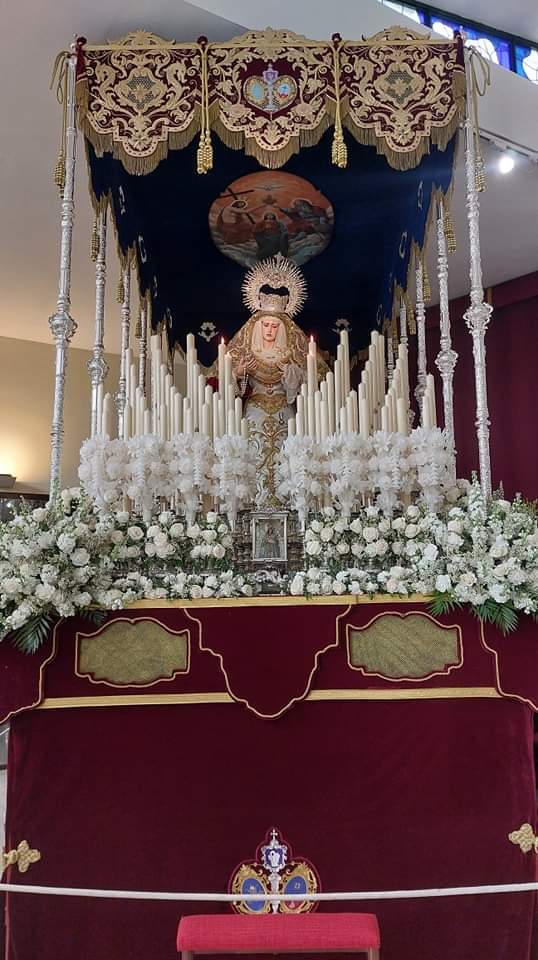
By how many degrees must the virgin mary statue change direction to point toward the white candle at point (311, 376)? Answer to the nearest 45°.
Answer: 0° — it already faces it

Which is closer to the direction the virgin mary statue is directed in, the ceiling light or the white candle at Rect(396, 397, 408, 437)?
the white candle

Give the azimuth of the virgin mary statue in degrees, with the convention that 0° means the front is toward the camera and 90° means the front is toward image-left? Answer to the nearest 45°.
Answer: approximately 0°

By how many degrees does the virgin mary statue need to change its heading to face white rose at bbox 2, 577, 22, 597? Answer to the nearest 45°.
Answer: approximately 45° to its right

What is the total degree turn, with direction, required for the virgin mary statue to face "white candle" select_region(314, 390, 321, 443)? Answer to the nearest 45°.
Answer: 0° — it already faces it

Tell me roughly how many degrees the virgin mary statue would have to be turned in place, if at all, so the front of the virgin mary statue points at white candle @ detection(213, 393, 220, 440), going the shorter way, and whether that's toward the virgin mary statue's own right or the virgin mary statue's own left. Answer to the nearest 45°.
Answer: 0° — it already faces it

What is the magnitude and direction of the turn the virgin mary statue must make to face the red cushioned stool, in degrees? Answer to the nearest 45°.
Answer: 0° — it already faces it

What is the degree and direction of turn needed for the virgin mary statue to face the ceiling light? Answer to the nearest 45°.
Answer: approximately 90° to its left

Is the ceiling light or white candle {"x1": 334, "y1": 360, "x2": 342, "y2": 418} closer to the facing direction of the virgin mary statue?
the white candle
